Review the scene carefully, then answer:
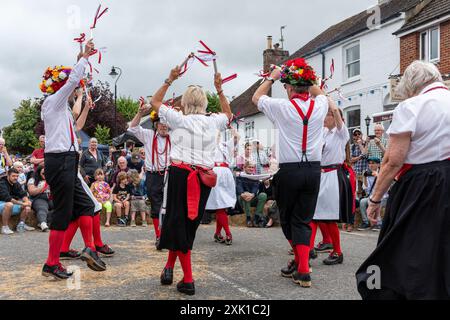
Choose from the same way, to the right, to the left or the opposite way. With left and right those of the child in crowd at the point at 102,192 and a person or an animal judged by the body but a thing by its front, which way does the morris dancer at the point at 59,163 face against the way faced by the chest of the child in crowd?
to the left

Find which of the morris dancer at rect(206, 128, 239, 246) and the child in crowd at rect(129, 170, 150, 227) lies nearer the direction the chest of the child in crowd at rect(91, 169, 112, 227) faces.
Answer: the morris dancer

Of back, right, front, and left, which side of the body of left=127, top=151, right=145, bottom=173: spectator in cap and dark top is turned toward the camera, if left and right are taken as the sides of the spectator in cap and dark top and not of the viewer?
front

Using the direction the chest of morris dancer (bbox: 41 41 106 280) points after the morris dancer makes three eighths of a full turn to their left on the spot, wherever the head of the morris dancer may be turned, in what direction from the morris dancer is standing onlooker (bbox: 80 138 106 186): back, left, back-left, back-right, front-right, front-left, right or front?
front-right

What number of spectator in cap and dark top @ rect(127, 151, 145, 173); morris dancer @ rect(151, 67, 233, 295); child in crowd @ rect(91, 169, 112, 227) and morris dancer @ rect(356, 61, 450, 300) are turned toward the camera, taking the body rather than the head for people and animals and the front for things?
2

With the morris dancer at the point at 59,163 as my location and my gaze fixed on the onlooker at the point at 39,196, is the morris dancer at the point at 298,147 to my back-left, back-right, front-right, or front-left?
back-right

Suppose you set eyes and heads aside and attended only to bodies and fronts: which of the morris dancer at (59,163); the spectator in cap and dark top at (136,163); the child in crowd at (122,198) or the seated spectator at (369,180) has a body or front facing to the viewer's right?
the morris dancer

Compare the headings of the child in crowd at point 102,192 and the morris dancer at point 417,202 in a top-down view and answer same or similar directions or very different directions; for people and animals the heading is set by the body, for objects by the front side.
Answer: very different directions

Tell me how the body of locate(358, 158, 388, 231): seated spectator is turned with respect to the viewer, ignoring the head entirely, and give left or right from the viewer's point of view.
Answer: facing the viewer and to the left of the viewer

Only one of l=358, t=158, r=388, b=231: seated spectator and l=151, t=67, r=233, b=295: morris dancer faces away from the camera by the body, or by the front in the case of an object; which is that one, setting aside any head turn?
the morris dancer

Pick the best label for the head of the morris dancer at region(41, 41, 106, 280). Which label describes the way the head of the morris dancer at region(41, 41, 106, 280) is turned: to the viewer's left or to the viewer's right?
to the viewer's right

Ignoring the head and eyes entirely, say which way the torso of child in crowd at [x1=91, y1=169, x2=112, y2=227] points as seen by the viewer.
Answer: toward the camera
